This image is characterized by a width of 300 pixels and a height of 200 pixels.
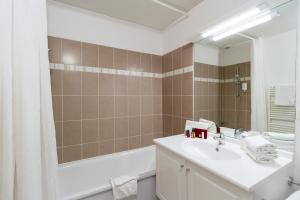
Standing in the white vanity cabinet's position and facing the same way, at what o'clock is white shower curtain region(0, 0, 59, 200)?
The white shower curtain is roughly at 12 o'clock from the white vanity cabinet.

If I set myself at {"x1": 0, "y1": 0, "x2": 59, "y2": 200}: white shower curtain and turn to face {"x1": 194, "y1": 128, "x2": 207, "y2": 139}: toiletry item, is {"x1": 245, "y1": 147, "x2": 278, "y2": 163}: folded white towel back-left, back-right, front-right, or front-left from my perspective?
front-right

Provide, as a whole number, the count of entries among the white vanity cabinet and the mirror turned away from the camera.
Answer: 0

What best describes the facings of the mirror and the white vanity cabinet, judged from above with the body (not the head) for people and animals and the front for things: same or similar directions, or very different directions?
same or similar directions

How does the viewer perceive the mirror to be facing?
facing the viewer and to the left of the viewer

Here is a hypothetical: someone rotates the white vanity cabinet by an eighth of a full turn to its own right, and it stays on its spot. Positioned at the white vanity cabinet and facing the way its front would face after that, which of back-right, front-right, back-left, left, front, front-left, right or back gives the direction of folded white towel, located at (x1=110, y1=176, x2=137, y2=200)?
front

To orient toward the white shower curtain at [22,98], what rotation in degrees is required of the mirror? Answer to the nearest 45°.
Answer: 0° — it already faces it
